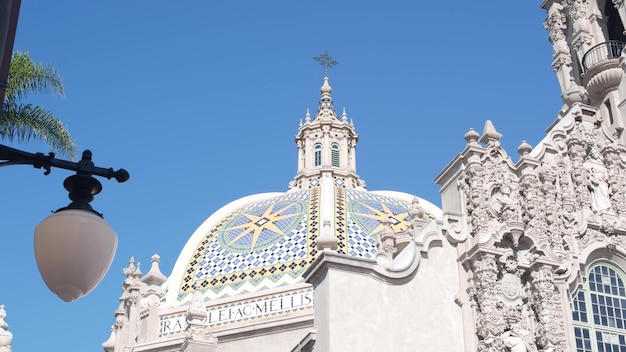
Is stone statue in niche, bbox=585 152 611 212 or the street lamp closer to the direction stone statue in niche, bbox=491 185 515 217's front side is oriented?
the street lamp

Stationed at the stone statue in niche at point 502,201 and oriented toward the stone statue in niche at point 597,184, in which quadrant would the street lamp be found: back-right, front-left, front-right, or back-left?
back-right

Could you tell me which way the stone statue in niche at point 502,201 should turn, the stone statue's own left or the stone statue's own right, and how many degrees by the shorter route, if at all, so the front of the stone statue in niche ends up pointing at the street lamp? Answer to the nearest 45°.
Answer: approximately 45° to the stone statue's own right

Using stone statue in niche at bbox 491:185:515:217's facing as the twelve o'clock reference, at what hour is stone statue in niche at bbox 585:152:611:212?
stone statue in niche at bbox 585:152:611:212 is roughly at 9 o'clock from stone statue in niche at bbox 491:185:515:217.
